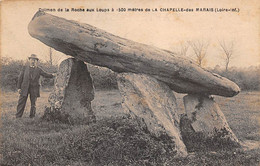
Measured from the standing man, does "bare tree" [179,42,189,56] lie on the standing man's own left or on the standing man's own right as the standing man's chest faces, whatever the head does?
on the standing man's own left

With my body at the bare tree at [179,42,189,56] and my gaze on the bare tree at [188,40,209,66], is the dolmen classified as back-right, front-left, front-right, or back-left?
back-right

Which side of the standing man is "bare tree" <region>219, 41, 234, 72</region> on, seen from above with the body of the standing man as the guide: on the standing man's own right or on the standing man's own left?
on the standing man's own left

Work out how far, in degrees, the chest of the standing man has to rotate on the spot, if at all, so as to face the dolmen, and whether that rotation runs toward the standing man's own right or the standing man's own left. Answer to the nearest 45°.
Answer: approximately 45° to the standing man's own left

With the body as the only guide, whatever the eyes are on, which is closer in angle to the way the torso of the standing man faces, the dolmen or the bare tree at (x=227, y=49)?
the dolmen

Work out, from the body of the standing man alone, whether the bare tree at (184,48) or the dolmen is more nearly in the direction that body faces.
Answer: the dolmen

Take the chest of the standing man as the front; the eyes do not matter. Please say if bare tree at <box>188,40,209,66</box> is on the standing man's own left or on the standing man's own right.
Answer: on the standing man's own left

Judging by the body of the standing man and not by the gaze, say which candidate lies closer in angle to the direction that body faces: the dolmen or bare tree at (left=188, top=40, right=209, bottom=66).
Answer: the dolmen
